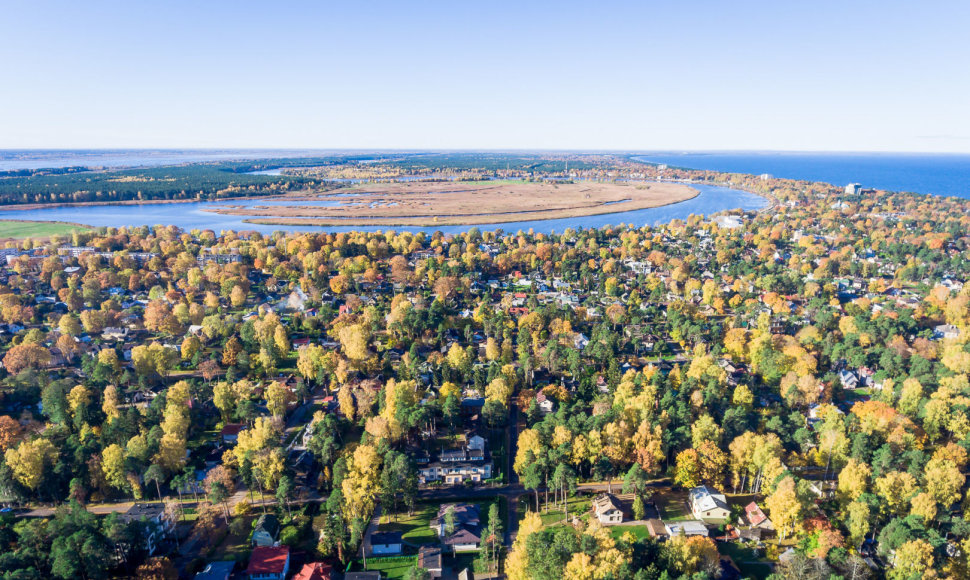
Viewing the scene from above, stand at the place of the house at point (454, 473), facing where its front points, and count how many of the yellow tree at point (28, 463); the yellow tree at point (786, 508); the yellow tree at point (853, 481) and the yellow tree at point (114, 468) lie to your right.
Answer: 2

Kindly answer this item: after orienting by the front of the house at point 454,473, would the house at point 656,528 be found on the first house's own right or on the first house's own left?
on the first house's own left

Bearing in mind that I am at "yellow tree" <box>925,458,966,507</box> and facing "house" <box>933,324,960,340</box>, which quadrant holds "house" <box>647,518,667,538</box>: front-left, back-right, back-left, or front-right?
back-left

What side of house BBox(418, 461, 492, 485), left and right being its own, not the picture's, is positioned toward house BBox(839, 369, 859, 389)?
left

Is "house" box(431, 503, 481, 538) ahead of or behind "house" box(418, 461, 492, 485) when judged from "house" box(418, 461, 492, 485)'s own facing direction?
ahead

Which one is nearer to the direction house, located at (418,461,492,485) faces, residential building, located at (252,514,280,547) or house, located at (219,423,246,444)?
the residential building

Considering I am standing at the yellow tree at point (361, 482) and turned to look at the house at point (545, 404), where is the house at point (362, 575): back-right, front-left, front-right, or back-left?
back-right

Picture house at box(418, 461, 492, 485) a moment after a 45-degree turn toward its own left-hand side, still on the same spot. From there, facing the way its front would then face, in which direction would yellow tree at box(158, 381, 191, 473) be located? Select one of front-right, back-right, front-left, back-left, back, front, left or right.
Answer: back-right

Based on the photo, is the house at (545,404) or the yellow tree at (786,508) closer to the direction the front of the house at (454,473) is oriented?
the yellow tree

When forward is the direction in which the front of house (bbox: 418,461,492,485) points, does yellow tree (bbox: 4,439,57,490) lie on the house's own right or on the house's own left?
on the house's own right

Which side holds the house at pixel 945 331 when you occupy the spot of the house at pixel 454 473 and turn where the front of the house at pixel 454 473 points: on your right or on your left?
on your left

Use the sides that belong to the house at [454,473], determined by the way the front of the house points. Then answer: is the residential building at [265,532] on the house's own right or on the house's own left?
on the house's own right

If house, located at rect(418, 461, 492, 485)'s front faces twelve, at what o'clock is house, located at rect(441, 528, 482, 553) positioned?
house, located at rect(441, 528, 482, 553) is roughly at 12 o'clock from house, located at rect(418, 461, 492, 485).

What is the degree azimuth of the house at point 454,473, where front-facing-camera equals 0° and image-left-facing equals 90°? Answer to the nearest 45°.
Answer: approximately 0°

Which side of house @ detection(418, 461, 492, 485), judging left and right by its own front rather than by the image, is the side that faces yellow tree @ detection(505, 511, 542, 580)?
front
